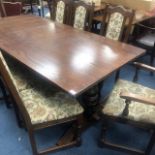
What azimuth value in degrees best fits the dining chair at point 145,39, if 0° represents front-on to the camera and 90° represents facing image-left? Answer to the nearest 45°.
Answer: approximately 45°

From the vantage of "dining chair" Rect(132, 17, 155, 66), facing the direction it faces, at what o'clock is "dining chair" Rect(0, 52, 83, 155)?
"dining chair" Rect(0, 52, 83, 155) is roughly at 11 o'clock from "dining chair" Rect(132, 17, 155, 66).

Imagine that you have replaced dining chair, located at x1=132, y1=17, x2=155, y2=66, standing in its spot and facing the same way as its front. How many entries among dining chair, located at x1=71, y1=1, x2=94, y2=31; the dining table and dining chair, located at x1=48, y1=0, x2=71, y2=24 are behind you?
0

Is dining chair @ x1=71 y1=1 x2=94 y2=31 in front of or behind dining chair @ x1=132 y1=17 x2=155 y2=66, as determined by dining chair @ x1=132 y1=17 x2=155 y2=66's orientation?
in front

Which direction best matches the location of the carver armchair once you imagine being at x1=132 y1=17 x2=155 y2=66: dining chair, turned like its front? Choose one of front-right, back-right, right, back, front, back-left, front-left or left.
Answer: front-left

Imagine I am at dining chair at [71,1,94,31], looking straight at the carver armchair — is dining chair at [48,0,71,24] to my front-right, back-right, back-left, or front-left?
back-right

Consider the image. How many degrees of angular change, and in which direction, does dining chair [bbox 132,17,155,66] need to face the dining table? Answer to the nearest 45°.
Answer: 0° — it already faces it

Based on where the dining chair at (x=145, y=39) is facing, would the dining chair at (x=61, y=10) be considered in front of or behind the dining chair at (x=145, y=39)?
in front

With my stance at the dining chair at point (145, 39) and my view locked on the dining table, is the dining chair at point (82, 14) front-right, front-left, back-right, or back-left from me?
front-right

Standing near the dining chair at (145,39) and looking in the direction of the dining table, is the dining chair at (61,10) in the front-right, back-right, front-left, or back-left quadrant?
front-right

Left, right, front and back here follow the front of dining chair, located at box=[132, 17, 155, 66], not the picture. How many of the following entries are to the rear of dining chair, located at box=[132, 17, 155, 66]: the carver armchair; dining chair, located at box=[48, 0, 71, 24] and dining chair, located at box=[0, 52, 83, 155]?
0
